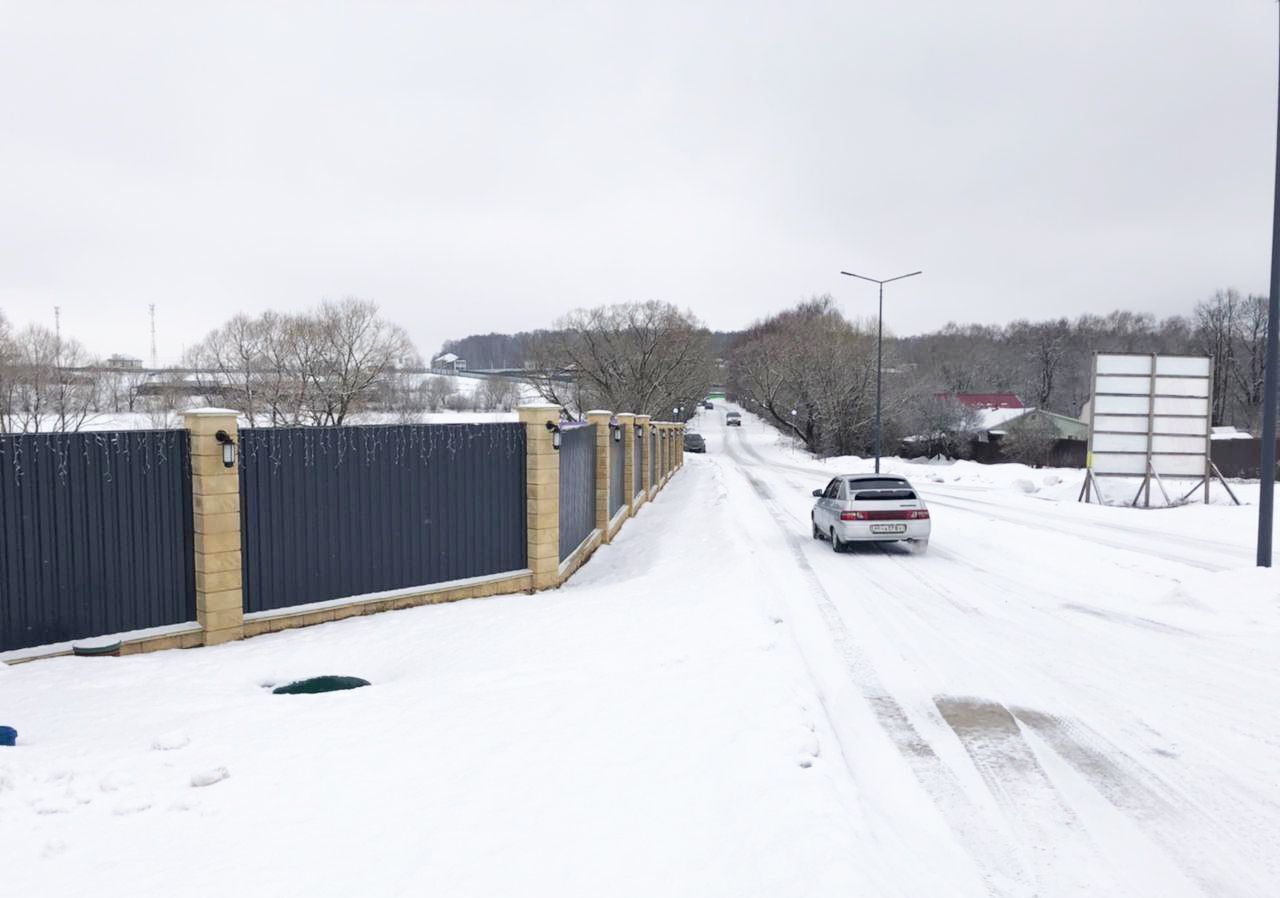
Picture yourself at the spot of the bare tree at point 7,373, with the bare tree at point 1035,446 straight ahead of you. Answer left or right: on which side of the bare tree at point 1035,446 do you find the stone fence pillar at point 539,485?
right

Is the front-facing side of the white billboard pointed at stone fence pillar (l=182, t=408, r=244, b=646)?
no

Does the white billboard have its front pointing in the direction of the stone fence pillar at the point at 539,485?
no

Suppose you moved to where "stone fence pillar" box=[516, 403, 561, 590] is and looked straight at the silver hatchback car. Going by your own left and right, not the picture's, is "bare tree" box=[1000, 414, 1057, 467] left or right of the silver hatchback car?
left
